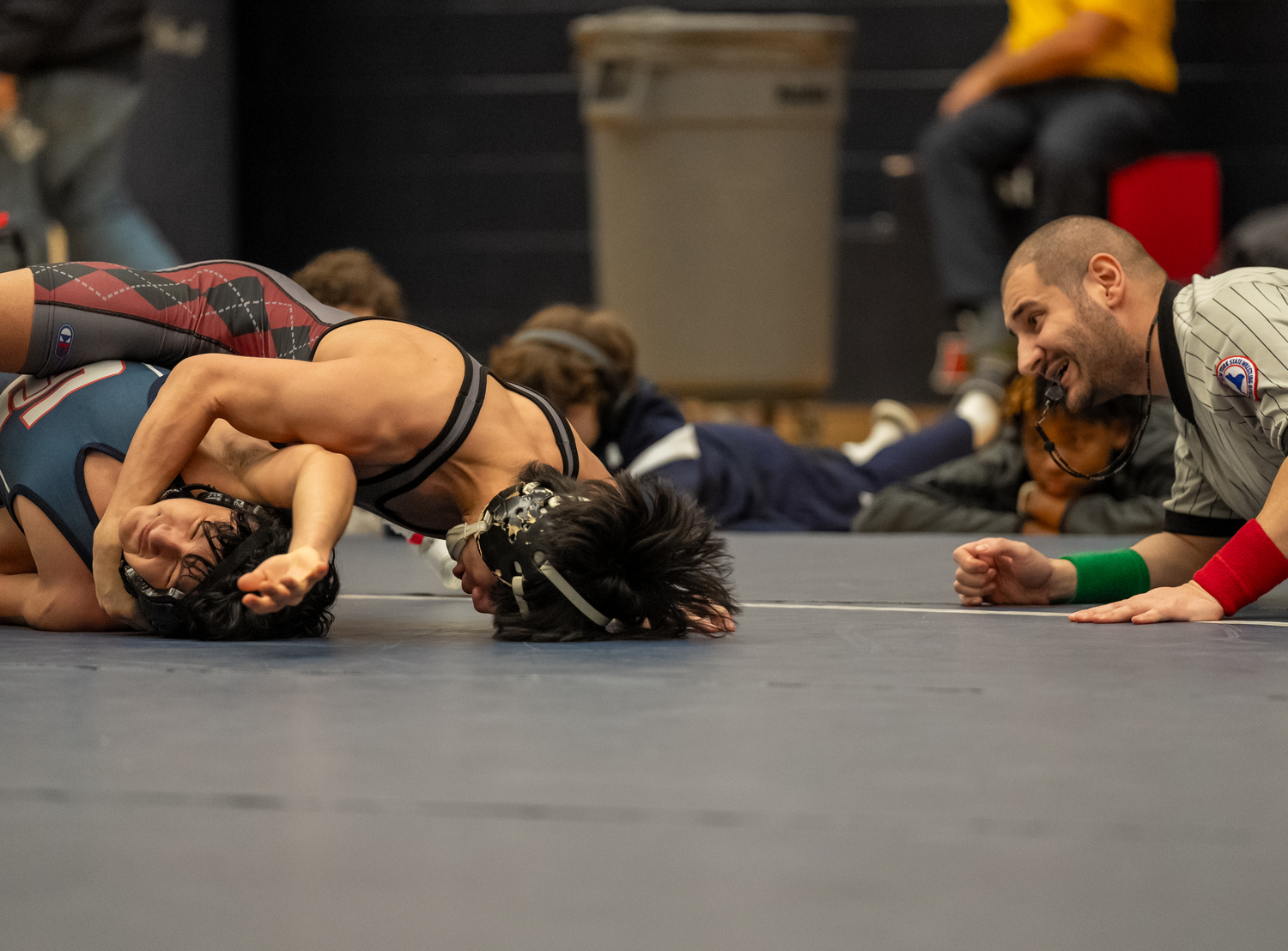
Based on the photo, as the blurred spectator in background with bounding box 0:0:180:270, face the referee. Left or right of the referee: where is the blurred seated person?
left

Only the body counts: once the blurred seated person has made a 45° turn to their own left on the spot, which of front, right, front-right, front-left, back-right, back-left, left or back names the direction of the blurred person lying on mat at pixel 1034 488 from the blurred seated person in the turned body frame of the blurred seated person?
front

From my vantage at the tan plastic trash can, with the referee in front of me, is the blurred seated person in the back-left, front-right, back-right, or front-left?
front-left

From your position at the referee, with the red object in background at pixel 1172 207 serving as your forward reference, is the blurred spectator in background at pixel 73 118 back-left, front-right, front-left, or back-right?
front-left

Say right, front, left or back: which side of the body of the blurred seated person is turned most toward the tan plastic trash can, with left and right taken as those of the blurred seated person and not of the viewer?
front

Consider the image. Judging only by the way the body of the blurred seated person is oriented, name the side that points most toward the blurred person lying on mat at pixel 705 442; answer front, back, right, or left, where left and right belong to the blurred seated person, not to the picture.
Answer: front

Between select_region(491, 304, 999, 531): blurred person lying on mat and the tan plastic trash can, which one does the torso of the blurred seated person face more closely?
the blurred person lying on mat

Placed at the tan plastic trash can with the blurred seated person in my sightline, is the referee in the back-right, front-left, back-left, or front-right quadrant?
front-right

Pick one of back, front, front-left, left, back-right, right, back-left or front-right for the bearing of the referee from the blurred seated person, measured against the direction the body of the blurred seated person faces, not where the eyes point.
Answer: front-left

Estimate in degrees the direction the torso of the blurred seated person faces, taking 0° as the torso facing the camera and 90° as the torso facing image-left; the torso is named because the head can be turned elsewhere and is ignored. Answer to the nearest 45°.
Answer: approximately 45°

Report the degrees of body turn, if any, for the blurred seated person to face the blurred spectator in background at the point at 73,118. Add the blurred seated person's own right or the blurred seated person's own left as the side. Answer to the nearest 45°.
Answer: approximately 45° to the blurred seated person's own right
